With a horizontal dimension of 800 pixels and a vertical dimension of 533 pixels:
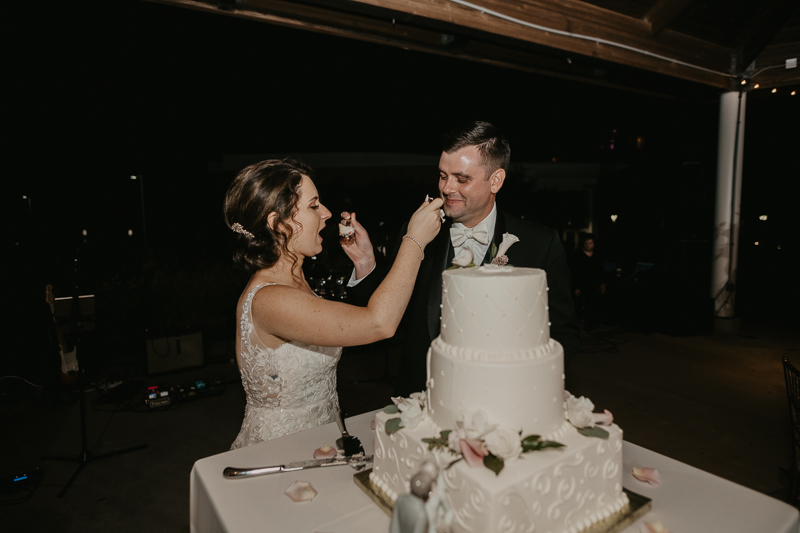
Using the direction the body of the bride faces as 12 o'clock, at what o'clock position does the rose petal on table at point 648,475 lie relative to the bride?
The rose petal on table is roughly at 1 o'clock from the bride.

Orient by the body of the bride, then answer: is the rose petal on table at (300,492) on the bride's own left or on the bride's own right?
on the bride's own right

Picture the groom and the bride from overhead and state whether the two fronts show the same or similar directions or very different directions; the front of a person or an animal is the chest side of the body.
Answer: very different directions

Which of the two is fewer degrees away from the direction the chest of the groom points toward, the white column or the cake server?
the cake server

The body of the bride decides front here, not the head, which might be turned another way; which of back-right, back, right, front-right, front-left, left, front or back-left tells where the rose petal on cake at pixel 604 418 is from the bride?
front-right

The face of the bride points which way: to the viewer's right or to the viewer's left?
to the viewer's right

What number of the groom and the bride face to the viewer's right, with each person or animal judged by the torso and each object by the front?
1

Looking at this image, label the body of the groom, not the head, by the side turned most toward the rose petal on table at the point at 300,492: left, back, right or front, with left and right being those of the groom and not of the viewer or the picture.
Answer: front

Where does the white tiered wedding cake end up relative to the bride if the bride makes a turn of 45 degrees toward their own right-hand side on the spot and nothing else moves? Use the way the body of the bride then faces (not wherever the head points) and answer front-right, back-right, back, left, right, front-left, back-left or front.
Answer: front

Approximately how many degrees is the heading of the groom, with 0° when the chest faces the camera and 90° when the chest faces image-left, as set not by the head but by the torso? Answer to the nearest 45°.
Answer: approximately 45°

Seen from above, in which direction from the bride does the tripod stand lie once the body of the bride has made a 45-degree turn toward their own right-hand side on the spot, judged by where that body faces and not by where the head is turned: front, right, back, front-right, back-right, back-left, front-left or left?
back

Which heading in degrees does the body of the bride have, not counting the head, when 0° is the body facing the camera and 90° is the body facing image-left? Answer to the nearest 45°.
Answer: approximately 270°

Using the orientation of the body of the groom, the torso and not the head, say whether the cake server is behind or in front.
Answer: in front
